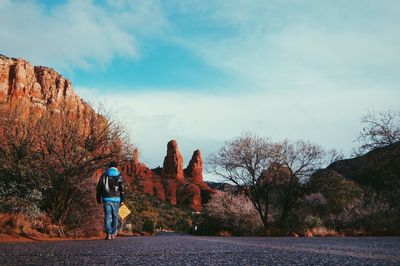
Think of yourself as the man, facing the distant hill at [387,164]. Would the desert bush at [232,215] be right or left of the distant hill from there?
left

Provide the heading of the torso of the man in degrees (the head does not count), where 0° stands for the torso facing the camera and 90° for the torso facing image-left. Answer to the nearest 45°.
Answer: approximately 180°

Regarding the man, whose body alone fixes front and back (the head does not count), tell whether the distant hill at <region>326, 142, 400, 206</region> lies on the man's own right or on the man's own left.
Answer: on the man's own right
